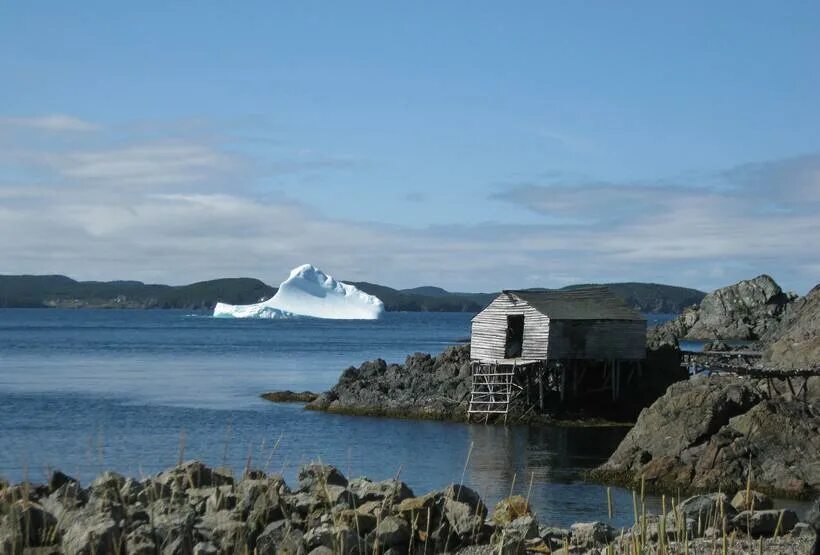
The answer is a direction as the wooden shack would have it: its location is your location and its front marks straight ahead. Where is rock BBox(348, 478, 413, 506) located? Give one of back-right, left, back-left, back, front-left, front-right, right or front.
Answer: front-left

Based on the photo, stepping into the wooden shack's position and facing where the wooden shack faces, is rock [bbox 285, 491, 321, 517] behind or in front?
in front

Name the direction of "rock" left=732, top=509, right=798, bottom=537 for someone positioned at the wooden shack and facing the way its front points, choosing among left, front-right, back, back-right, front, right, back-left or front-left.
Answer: front-left

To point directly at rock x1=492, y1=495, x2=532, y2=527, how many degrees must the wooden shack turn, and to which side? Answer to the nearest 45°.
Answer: approximately 45° to its left

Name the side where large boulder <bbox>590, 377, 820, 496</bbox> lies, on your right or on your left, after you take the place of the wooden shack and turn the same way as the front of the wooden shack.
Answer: on your left

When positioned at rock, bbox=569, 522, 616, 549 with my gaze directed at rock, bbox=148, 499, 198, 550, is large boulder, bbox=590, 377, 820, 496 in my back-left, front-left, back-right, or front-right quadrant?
back-right

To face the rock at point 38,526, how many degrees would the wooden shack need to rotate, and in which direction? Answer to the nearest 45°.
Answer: approximately 45° to its left

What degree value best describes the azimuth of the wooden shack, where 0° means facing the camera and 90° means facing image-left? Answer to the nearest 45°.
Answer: approximately 45°

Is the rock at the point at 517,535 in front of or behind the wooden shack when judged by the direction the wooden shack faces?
in front
